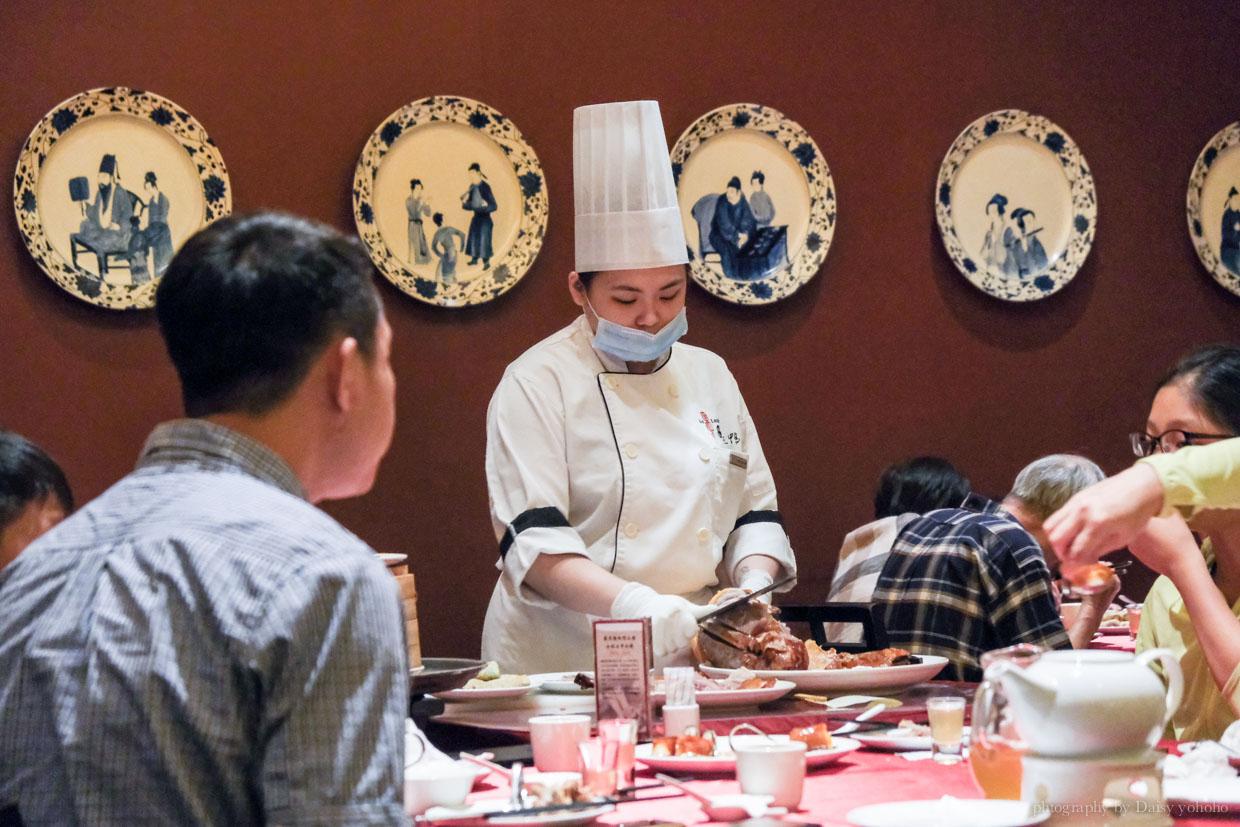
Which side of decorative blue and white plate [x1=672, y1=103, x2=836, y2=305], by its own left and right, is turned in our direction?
front

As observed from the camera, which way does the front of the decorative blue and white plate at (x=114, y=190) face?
facing the viewer

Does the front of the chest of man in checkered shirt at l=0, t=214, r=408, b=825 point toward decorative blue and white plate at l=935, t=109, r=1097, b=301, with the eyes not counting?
yes

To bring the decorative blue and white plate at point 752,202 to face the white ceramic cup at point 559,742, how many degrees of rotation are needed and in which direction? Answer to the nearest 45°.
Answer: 0° — it already faces it

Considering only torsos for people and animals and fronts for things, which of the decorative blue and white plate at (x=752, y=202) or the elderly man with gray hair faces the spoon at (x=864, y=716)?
the decorative blue and white plate

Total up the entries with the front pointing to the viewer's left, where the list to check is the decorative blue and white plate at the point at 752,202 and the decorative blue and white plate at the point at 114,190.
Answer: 0

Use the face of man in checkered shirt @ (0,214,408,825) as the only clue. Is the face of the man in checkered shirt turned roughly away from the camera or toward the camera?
away from the camera

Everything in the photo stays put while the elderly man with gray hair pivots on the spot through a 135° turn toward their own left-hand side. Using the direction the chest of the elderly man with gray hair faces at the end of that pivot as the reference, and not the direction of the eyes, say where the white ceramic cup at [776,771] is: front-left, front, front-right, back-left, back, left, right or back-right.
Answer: left

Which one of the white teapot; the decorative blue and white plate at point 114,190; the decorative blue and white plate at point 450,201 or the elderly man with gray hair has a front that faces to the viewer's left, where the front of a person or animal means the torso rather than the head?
the white teapot

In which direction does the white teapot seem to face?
to the viewer's left

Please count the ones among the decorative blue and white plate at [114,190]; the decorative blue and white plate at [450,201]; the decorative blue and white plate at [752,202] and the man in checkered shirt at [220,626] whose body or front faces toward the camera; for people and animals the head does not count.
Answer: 3

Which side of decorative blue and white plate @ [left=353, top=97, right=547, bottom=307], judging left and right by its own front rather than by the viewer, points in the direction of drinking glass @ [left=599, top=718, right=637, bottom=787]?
front
